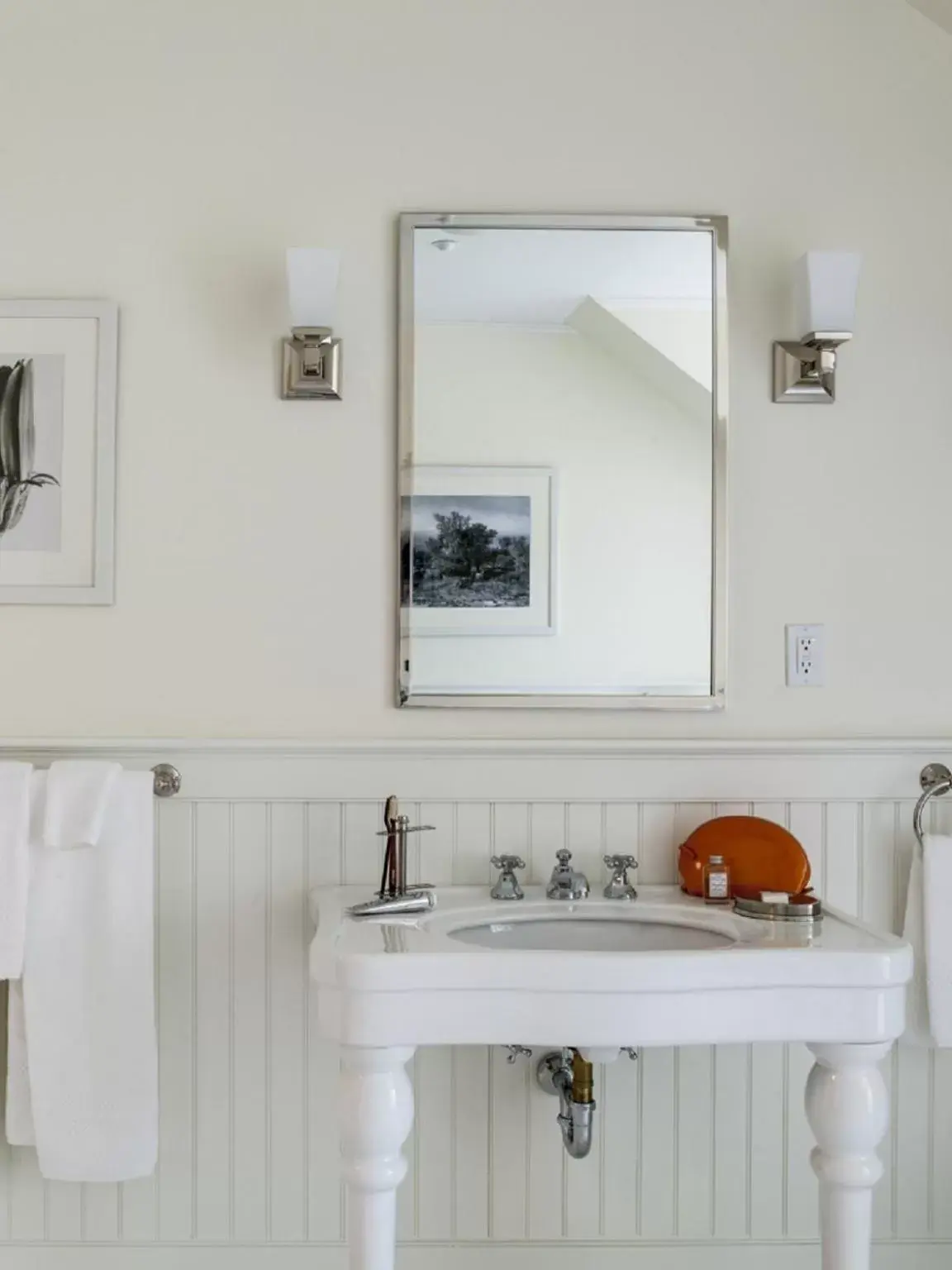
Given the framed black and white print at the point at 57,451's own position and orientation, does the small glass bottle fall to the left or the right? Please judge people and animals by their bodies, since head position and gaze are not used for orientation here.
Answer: on its left

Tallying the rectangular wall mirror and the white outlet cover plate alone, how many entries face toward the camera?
2

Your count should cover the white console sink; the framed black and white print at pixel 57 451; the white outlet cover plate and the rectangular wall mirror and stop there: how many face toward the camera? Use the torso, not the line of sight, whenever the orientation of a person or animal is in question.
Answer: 4

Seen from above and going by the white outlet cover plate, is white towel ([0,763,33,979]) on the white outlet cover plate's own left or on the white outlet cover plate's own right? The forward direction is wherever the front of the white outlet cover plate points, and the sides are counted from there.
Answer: on the white outlet cover plate's own right

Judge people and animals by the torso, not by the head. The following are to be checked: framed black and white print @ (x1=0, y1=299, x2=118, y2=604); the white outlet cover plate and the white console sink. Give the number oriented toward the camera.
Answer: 3

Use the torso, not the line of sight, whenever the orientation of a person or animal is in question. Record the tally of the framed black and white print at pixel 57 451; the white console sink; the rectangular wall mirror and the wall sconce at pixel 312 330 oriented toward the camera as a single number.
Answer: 4

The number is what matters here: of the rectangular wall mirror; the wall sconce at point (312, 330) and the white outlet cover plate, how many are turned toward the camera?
3

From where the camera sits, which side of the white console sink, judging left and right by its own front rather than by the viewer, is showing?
front

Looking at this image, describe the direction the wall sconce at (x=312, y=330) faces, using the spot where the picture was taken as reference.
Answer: facing the viewer
